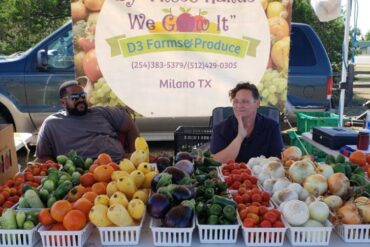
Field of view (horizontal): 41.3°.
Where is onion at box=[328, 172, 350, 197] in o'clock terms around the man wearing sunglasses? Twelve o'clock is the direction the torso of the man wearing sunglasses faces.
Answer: The onion is roughly at 11 o'clock from the man wearing sunglasses.

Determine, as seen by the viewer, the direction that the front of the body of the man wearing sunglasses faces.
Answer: toward the camera

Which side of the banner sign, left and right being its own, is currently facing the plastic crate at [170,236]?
front

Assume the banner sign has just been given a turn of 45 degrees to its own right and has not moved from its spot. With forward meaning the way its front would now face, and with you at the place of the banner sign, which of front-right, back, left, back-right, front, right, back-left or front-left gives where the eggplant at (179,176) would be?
front-left

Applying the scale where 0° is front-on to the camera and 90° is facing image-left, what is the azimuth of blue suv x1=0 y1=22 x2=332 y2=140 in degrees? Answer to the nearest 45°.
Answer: approximately 90°

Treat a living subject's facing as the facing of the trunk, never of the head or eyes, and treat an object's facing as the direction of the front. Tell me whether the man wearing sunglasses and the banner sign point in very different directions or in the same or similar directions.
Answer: same or similar directions

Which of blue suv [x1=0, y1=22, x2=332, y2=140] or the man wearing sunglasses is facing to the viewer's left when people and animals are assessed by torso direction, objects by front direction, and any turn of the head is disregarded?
the blue suv

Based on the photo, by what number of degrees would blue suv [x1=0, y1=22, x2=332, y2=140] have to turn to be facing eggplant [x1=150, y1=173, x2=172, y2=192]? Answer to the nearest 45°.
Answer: approximately 90° to its left

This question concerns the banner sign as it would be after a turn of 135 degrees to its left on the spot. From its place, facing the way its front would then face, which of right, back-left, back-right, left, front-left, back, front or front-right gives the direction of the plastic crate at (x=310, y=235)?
back-right

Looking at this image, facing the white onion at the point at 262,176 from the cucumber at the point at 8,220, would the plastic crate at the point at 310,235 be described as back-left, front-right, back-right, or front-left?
front-right

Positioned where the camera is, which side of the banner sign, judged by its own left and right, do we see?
front

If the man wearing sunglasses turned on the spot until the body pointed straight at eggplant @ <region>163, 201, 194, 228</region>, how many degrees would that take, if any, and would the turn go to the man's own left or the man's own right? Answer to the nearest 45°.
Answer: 0° — they already face it

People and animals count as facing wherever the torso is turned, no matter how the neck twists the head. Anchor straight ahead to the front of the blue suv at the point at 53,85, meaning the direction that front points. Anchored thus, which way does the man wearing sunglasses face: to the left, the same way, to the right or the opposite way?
to the left

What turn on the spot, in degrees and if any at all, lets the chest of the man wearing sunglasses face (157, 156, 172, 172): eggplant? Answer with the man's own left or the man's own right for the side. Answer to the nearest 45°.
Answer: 0° — they already face it

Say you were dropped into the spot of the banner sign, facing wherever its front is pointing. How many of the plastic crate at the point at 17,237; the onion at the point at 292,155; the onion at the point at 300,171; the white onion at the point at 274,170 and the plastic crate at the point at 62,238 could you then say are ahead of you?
5

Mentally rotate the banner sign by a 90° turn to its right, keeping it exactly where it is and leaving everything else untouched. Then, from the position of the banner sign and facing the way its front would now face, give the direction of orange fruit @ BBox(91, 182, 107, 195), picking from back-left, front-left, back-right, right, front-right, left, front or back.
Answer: left

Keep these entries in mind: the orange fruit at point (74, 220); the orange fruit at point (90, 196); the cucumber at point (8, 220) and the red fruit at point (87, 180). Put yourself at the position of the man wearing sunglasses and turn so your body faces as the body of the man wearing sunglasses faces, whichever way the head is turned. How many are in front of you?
4

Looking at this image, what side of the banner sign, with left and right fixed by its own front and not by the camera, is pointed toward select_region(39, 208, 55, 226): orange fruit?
front
